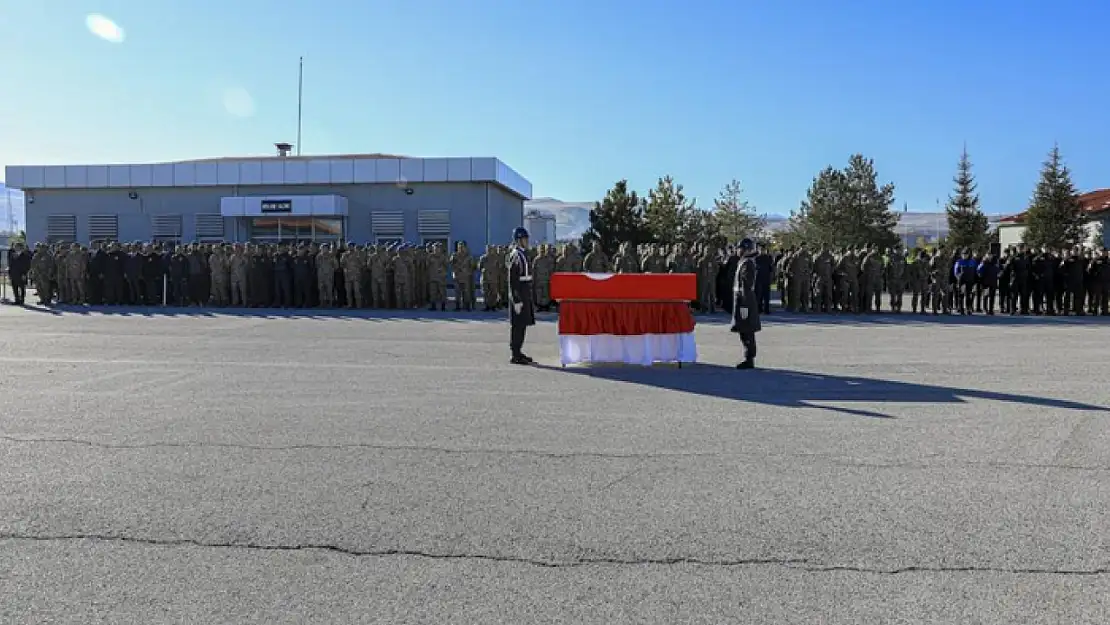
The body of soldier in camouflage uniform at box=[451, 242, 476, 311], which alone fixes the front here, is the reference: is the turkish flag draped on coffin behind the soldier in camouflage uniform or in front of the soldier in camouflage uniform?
in front

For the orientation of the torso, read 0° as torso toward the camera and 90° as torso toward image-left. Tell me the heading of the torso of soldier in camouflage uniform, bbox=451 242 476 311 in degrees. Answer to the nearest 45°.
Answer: approximately 0°

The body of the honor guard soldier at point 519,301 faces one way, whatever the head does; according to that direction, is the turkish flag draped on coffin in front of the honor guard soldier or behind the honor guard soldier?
in front

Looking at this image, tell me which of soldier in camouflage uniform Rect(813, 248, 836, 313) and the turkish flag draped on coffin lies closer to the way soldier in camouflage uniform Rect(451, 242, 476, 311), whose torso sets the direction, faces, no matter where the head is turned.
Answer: the turkish flag draped on coffin

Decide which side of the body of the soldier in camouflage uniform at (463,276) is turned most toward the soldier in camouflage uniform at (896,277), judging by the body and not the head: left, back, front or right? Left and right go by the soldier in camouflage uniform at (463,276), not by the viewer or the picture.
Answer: left

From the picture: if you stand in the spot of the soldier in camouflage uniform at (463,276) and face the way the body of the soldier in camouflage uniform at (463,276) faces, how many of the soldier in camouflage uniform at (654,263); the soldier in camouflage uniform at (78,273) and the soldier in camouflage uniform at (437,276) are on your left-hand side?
1
